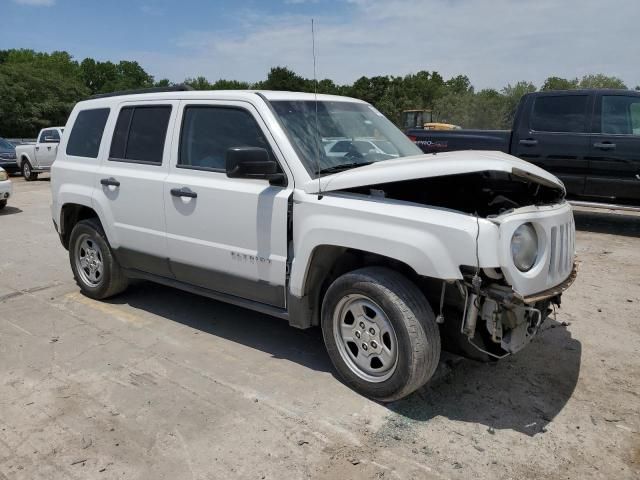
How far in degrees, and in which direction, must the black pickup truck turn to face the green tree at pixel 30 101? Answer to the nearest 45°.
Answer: approximately 135° to its left

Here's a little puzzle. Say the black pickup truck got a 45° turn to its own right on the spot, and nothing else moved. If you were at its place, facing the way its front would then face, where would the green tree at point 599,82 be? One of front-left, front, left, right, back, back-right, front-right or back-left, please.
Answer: back-left

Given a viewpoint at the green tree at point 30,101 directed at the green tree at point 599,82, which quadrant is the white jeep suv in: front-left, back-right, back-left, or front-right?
front-right

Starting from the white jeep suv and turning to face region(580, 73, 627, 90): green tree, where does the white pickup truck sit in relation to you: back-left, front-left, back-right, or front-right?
front-left

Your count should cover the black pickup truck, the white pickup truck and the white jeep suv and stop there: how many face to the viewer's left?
0

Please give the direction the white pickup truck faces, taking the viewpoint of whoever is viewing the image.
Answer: facing away from the viewer and to the right of the viewer

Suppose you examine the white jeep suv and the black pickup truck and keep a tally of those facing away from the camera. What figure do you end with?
0

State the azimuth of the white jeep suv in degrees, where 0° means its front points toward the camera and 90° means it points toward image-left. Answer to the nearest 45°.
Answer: approximately 315°

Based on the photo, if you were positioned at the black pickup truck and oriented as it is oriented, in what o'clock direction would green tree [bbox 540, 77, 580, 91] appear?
The green tree is roughly at 9 o'clock from the black pickup truck.

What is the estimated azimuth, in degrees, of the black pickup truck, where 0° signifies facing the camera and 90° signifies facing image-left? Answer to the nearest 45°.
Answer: approximately 270°

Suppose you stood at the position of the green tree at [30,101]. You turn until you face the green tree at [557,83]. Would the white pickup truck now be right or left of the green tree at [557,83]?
right

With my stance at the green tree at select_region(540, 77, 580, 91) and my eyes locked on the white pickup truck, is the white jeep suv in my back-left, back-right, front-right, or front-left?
front-left
